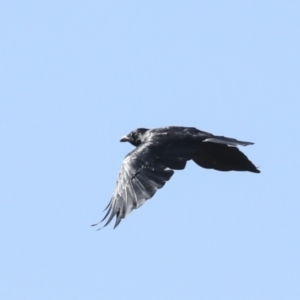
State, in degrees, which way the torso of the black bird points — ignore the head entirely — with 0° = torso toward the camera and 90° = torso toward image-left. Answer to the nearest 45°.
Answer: approximately 90°
